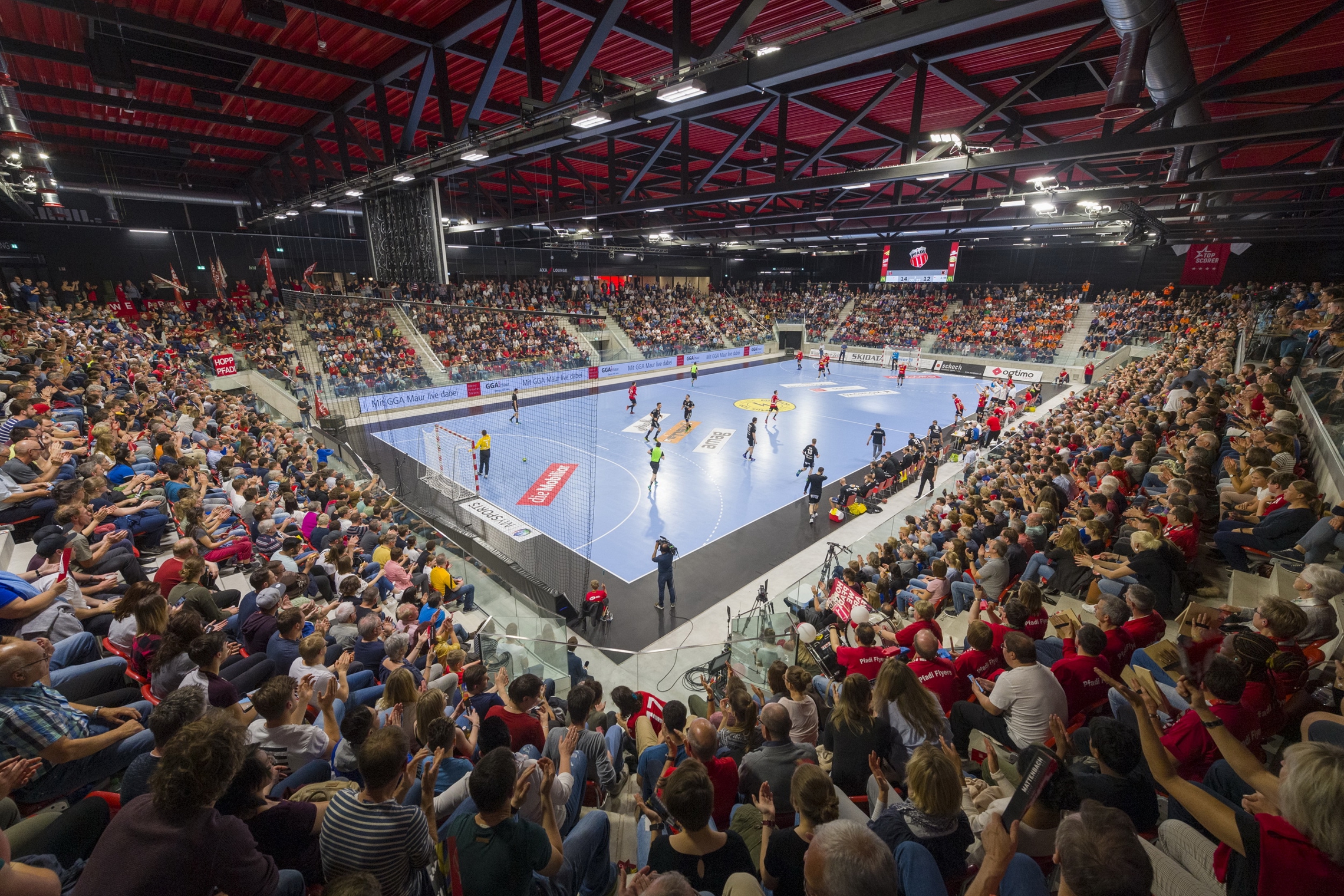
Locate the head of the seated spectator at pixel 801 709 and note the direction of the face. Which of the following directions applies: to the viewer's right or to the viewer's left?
to the viewer's left

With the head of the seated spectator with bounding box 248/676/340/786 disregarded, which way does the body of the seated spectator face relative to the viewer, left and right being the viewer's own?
facing away from the viewer and to the right of the viewer

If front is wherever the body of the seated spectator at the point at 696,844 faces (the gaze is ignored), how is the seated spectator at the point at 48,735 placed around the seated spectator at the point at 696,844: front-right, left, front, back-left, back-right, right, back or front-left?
left

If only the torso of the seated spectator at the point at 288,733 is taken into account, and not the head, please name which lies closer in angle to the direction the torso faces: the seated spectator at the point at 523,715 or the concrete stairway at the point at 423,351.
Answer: the concrete stairway

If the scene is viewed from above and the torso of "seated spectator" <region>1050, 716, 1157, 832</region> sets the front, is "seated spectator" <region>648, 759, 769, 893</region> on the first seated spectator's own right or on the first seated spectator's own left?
on the first seated spectator's own left

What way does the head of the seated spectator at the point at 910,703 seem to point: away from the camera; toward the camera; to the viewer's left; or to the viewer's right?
away from the camera

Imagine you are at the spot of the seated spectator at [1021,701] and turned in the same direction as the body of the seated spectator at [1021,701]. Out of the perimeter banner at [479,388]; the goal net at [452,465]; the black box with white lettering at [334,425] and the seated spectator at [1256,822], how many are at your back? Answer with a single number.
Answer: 1

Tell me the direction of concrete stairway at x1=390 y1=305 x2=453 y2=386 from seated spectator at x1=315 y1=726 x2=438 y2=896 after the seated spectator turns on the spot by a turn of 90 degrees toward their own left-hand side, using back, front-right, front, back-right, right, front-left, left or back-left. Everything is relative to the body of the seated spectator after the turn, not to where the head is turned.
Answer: front-right

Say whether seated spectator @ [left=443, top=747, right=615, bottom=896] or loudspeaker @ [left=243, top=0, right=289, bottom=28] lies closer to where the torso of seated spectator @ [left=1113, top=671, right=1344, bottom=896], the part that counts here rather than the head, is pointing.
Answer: the loudspeaker

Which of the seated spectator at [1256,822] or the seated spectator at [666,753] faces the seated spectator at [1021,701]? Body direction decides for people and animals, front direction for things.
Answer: the seated spectator at [1256,822]

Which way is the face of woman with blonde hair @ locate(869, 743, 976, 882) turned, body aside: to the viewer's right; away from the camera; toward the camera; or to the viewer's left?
away from the camera

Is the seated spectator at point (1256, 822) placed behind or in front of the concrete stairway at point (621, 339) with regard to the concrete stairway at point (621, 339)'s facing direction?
in front

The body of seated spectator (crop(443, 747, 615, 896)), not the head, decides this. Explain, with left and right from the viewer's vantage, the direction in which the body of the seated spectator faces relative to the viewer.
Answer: facing away from the viewer and to the right of the viewer
